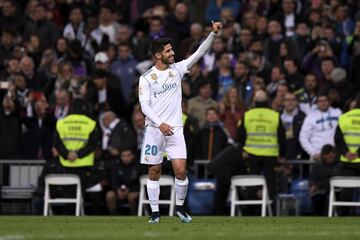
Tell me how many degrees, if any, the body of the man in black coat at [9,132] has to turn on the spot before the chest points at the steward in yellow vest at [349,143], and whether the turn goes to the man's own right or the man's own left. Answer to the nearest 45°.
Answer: approximately 45° to the man's own left
